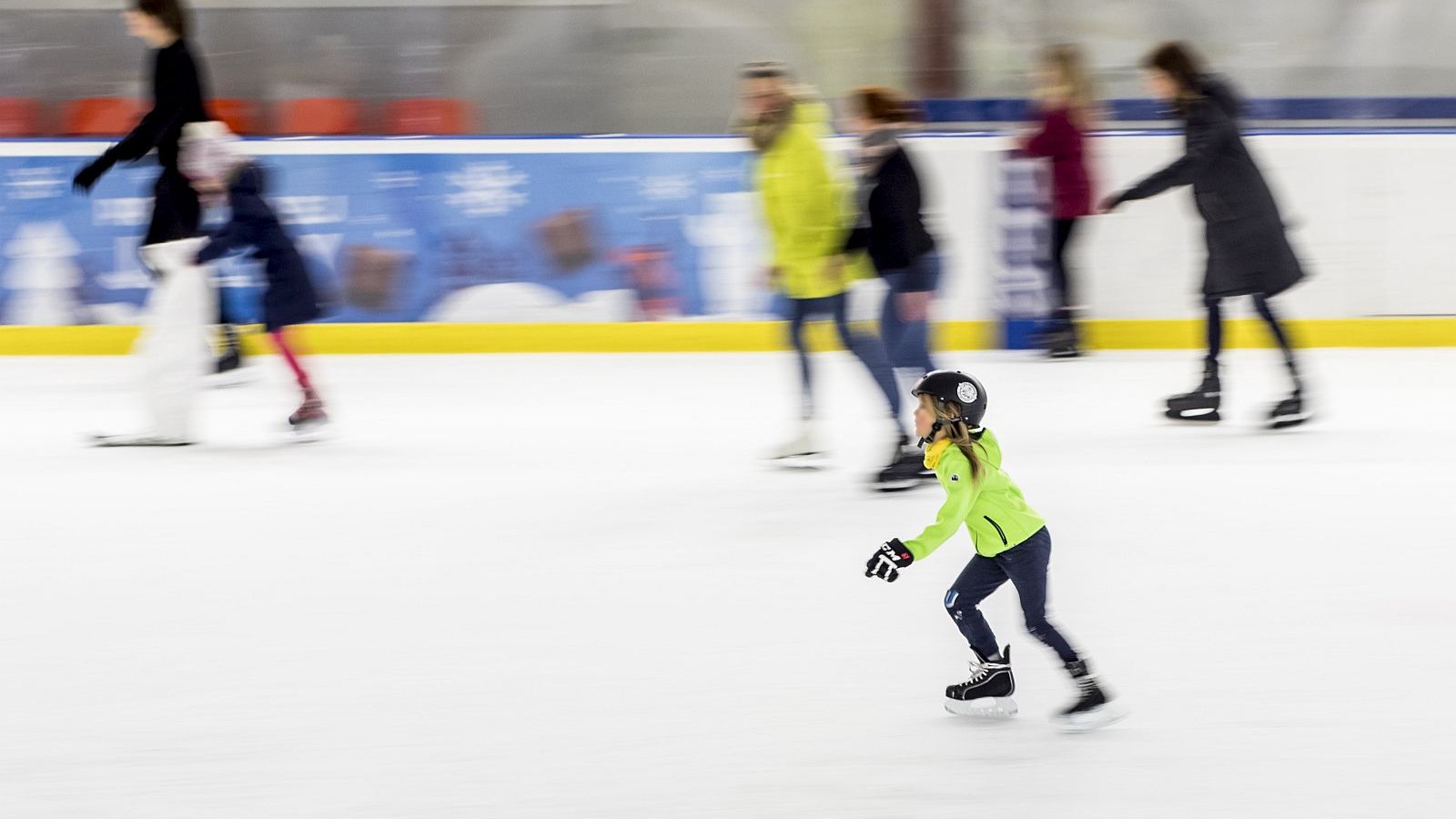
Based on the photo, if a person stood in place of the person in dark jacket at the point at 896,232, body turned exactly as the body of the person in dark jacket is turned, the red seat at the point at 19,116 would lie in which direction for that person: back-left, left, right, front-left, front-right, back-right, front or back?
front-right

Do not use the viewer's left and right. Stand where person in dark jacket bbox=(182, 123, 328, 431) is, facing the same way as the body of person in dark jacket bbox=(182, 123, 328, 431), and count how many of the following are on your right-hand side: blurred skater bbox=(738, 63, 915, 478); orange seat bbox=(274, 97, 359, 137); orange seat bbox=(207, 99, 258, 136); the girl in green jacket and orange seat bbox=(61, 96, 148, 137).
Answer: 3

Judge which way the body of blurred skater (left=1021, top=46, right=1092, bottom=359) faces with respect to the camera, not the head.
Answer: to the viewer's left

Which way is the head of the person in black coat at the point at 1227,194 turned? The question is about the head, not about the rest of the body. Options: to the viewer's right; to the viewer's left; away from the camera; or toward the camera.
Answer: to the viewer's left

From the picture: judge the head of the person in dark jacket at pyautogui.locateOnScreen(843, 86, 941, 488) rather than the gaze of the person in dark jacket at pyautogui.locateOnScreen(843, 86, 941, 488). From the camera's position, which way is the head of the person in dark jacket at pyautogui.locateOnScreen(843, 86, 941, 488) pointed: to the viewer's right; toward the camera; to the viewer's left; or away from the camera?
to the viewer's left

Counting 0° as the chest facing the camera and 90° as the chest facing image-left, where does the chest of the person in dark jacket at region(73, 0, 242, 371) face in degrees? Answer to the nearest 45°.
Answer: approximately 90°

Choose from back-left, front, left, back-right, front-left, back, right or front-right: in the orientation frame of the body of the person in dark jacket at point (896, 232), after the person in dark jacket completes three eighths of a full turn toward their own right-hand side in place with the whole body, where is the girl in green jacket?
back-right

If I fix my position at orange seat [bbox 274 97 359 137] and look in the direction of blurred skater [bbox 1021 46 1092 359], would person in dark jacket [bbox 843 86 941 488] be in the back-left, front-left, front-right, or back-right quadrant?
front-right

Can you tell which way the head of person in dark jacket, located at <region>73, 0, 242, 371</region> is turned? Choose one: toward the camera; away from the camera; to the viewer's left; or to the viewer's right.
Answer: to the viewer's left

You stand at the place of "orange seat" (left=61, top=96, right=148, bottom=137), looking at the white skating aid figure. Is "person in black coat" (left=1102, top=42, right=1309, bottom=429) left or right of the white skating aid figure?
left

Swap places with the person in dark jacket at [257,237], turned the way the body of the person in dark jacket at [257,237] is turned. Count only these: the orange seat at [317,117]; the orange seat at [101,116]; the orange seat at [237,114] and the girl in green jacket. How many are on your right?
3

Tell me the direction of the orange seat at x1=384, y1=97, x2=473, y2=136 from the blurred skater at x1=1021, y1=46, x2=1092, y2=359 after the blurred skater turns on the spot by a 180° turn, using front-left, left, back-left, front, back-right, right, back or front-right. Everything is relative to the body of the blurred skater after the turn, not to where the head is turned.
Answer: back

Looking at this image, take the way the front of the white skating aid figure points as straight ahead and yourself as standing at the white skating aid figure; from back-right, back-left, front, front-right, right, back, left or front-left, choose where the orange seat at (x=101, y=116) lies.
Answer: right

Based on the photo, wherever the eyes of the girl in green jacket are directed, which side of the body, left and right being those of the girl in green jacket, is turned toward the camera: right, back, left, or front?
left

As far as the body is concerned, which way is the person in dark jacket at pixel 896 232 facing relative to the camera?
to the viewer's left

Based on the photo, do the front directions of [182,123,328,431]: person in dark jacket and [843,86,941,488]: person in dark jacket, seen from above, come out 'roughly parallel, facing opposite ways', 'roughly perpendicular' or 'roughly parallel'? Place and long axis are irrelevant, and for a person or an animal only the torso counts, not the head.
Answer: roughly parallel

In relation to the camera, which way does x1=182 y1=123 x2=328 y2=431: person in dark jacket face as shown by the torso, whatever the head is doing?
to the viewer's left
